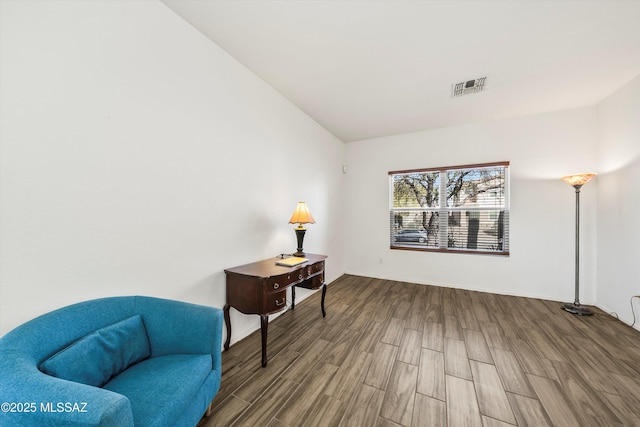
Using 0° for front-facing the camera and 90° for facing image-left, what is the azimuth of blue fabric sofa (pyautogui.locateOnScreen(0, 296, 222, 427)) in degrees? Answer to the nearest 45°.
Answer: approximately 315°

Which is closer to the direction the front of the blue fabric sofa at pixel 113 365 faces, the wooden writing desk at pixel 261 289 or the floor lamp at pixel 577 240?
the floor lamp

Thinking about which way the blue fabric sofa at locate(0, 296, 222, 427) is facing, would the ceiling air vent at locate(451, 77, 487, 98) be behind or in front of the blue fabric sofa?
in front

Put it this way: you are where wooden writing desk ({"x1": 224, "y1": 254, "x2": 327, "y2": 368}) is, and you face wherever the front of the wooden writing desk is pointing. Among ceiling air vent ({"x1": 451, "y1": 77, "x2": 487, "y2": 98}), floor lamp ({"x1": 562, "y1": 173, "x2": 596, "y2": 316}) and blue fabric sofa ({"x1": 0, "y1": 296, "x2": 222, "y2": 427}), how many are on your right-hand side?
1

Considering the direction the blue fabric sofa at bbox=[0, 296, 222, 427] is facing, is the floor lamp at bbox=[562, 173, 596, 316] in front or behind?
in front

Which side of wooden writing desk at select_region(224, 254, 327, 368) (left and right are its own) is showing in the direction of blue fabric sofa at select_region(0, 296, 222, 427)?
right
